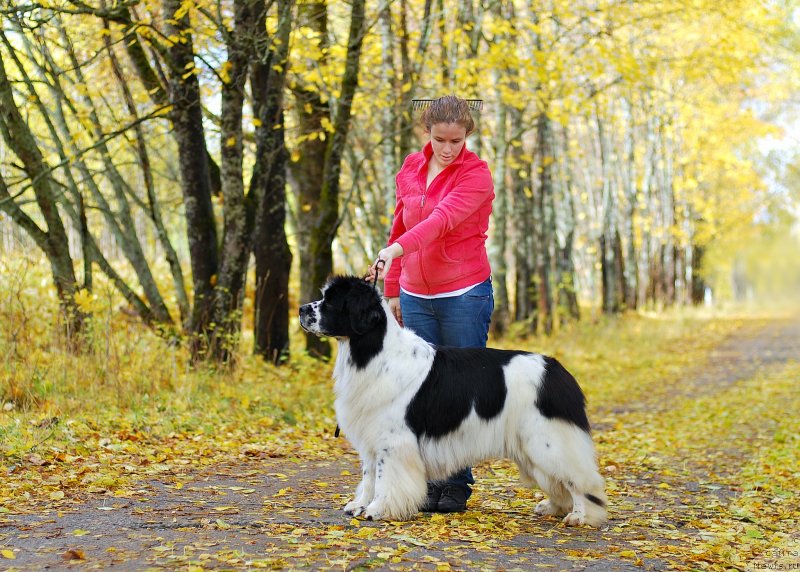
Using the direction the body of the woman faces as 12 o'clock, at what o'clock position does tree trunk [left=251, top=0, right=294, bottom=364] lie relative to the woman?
The tree trunk is roughly at 4 o'clock from the woman.

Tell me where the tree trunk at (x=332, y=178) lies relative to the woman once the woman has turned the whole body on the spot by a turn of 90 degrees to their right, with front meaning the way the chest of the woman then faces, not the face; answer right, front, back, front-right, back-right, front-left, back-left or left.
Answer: front-right

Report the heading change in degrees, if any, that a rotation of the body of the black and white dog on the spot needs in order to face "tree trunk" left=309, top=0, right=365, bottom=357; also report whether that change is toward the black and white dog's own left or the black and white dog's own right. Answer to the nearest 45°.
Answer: approximately 90° to the black and white dog's own right

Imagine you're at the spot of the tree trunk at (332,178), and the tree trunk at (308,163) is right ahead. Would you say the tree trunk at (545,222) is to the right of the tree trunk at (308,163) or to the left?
right

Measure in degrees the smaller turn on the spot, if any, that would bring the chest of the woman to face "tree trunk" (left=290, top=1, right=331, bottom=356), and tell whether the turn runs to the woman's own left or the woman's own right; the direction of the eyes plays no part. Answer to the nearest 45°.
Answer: approximately 135° to the woman's own right

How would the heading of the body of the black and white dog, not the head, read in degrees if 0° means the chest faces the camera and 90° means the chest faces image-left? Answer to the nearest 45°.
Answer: approximately 90°

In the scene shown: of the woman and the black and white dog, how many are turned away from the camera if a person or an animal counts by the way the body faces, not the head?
0

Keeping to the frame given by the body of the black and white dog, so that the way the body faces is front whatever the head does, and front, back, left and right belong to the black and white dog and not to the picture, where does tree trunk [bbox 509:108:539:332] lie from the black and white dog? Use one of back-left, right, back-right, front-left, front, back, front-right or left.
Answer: right

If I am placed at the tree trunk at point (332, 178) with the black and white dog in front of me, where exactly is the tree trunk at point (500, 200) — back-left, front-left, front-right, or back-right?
back-left

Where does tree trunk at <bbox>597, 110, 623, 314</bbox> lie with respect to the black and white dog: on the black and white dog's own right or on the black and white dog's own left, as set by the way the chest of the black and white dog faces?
on the black and white dog's own right

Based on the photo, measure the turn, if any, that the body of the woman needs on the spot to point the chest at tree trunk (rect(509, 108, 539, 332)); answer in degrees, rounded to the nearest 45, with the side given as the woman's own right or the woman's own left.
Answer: approximately 135° to the woman's own right

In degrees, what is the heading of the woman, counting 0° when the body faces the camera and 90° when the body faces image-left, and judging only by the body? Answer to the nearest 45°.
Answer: approximately 45°

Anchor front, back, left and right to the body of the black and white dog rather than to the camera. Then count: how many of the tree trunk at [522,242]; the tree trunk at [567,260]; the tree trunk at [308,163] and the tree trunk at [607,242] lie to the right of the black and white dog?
4

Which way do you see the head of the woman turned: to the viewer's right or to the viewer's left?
to the viewer's left
